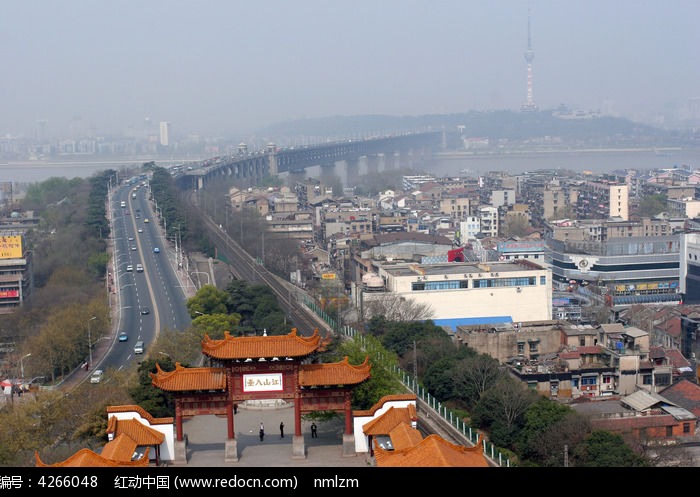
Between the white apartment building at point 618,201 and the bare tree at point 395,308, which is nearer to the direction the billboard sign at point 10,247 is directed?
the bare tree

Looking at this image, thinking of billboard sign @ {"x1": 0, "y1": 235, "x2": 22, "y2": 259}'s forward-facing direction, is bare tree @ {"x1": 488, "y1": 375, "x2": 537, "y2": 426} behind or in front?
in front

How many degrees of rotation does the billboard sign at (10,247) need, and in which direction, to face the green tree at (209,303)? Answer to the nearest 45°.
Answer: approximately 45° to its left

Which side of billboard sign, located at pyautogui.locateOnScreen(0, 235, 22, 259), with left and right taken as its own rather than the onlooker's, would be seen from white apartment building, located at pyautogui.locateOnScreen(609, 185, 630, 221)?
left

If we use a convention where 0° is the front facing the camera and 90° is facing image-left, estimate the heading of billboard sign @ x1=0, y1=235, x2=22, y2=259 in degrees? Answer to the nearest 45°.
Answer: approximately 0°

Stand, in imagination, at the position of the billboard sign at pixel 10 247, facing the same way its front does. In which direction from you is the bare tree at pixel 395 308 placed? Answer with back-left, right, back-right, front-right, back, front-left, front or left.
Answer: front-left

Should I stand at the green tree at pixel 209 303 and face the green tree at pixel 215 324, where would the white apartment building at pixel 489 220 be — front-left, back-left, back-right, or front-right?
back-left

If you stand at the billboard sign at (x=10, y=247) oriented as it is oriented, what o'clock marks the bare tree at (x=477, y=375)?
The bare tree is roughly at 11 o'clock from the billboard sign.

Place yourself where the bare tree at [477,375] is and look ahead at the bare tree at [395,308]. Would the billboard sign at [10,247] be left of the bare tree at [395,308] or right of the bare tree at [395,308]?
left

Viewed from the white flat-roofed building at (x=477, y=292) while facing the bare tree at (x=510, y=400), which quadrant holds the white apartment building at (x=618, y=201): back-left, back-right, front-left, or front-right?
back-left

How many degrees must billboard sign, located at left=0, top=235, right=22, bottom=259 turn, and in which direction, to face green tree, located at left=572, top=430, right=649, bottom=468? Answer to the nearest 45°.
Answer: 0° — it already faces it
